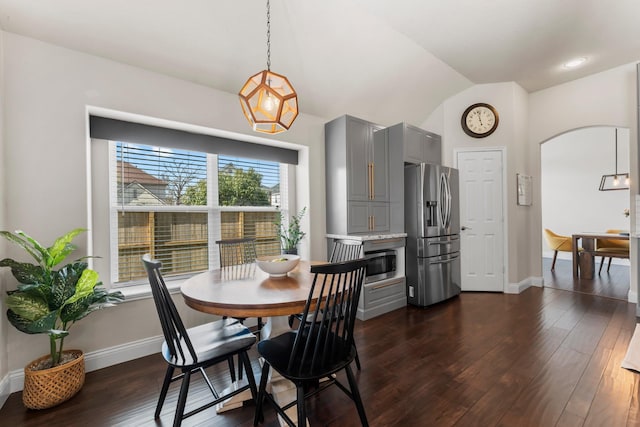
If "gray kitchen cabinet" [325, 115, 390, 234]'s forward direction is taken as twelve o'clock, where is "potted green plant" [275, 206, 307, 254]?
The potted green plant is roughly at 4 o'clock from the gray kitchen cabinet.

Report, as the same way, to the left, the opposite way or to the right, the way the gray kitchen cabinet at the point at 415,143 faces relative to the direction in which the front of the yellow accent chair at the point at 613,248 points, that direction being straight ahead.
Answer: to the left

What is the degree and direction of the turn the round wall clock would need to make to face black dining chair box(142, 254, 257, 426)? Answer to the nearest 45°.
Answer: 0° — it already faces it

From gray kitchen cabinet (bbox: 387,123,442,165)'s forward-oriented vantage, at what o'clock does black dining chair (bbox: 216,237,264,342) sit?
The black dining chair is roughly at 3 o'clock from the gray kitchen cabinet.

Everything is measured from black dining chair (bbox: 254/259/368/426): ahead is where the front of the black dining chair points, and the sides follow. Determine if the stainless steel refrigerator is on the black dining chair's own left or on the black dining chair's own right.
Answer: on the black dining chair's own right

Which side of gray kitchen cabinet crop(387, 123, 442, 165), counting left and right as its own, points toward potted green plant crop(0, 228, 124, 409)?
right

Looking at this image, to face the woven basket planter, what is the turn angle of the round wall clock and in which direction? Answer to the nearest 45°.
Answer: approximately 45° to its right

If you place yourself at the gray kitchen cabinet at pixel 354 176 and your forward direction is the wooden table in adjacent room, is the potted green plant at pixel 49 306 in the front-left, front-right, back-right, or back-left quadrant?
back-right

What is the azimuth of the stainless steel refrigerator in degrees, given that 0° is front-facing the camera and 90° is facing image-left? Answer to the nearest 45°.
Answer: approximately 315°

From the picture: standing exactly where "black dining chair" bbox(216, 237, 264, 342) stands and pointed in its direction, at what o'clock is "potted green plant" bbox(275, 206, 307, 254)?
The potted green plant is roughly at 9 o'clock from the black dining chair.

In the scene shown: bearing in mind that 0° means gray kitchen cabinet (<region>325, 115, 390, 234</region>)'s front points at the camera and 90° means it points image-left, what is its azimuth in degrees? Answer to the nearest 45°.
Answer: approximately 315°
